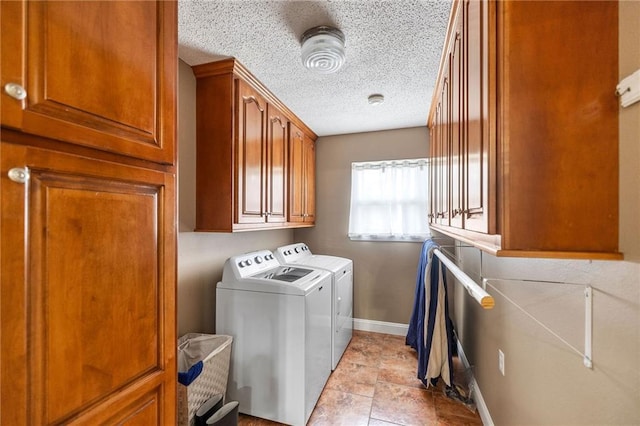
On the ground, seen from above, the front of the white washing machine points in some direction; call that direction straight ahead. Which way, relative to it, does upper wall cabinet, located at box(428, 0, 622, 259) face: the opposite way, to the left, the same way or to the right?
the opposite way

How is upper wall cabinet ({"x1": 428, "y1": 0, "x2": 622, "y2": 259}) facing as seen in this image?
to the viewer's left

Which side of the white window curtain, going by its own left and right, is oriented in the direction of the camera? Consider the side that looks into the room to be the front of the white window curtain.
front

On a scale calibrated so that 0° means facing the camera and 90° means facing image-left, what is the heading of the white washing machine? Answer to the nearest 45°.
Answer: approximately 315°

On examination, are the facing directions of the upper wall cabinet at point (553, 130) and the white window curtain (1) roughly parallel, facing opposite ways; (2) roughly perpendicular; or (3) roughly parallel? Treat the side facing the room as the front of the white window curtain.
roughly perpendicular

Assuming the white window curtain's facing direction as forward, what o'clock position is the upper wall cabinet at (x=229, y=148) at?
The upper wall cabinet is roughly at 1 o'clock from the white window curtain.

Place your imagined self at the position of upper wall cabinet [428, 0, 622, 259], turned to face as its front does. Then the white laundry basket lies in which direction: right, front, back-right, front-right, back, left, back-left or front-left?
front

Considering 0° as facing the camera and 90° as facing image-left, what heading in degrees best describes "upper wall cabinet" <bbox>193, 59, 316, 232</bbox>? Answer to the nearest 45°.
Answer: approximately 315°

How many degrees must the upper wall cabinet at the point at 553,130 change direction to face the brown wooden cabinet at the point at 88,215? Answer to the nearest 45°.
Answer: approximately 45° to its left

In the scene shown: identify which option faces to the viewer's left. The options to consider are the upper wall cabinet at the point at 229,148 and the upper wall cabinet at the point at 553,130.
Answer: the upper wall cabinet at the point at 553,130

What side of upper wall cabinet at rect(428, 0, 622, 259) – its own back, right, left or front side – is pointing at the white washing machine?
front

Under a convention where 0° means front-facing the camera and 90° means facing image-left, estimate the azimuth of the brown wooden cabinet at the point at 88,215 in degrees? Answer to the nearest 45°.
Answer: approximately 315°

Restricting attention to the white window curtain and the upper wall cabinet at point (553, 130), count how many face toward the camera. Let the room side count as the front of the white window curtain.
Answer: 1
